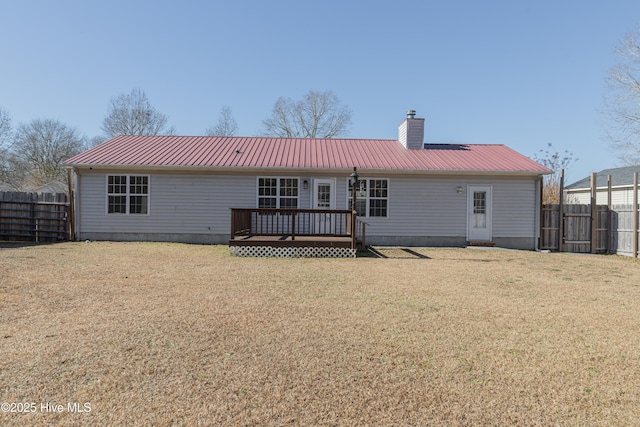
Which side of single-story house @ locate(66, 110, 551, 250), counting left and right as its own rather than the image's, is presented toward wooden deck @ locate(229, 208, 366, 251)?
back

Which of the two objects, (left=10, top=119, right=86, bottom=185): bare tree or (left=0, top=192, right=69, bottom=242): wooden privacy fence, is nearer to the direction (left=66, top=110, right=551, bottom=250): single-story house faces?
the bare tree

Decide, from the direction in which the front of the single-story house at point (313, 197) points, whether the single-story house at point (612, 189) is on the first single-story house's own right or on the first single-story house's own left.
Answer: on the first single-story house's own right

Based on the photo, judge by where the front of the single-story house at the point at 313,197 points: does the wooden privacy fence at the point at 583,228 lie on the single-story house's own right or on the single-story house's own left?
on the single-story house's own right

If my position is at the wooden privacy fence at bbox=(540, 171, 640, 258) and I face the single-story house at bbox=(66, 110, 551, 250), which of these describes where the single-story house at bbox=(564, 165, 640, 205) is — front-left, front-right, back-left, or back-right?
back-right

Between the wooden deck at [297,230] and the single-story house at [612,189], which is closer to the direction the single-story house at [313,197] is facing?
the single-story house

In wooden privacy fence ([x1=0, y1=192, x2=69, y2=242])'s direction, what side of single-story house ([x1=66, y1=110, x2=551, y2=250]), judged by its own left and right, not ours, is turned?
left

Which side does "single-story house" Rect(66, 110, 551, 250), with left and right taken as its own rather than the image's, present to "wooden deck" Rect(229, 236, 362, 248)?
back

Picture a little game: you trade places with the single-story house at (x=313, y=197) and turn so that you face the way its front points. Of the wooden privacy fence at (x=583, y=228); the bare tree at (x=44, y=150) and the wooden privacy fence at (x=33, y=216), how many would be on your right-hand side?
1
